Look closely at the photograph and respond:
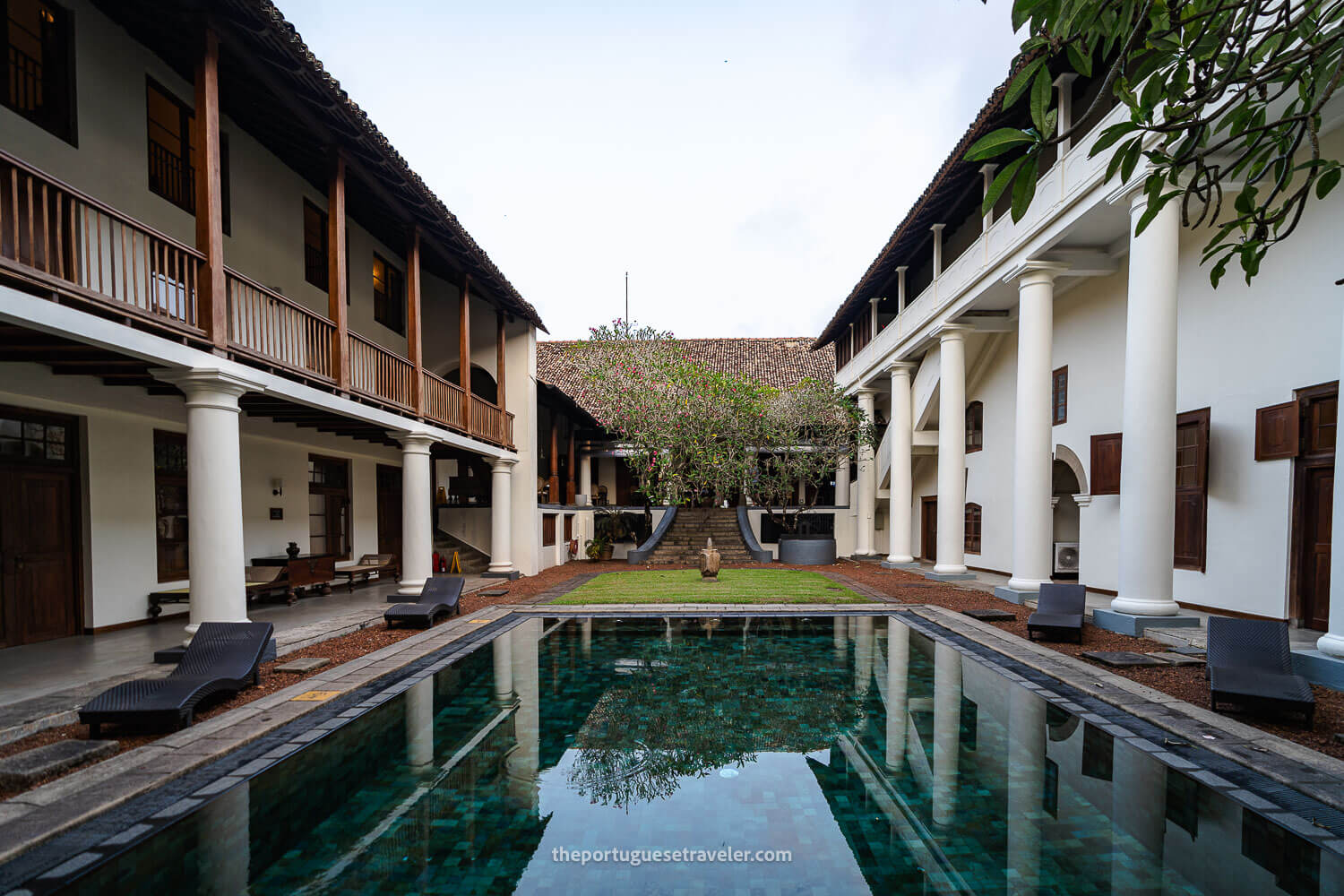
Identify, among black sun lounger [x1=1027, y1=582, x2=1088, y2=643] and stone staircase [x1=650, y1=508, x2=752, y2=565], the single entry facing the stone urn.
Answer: the stone staircase

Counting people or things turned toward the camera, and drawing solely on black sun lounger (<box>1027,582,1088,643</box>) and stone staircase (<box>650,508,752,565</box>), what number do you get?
2

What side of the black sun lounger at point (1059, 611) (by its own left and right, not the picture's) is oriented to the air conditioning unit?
back

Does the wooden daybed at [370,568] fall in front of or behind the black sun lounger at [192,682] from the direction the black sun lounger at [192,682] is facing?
behind
